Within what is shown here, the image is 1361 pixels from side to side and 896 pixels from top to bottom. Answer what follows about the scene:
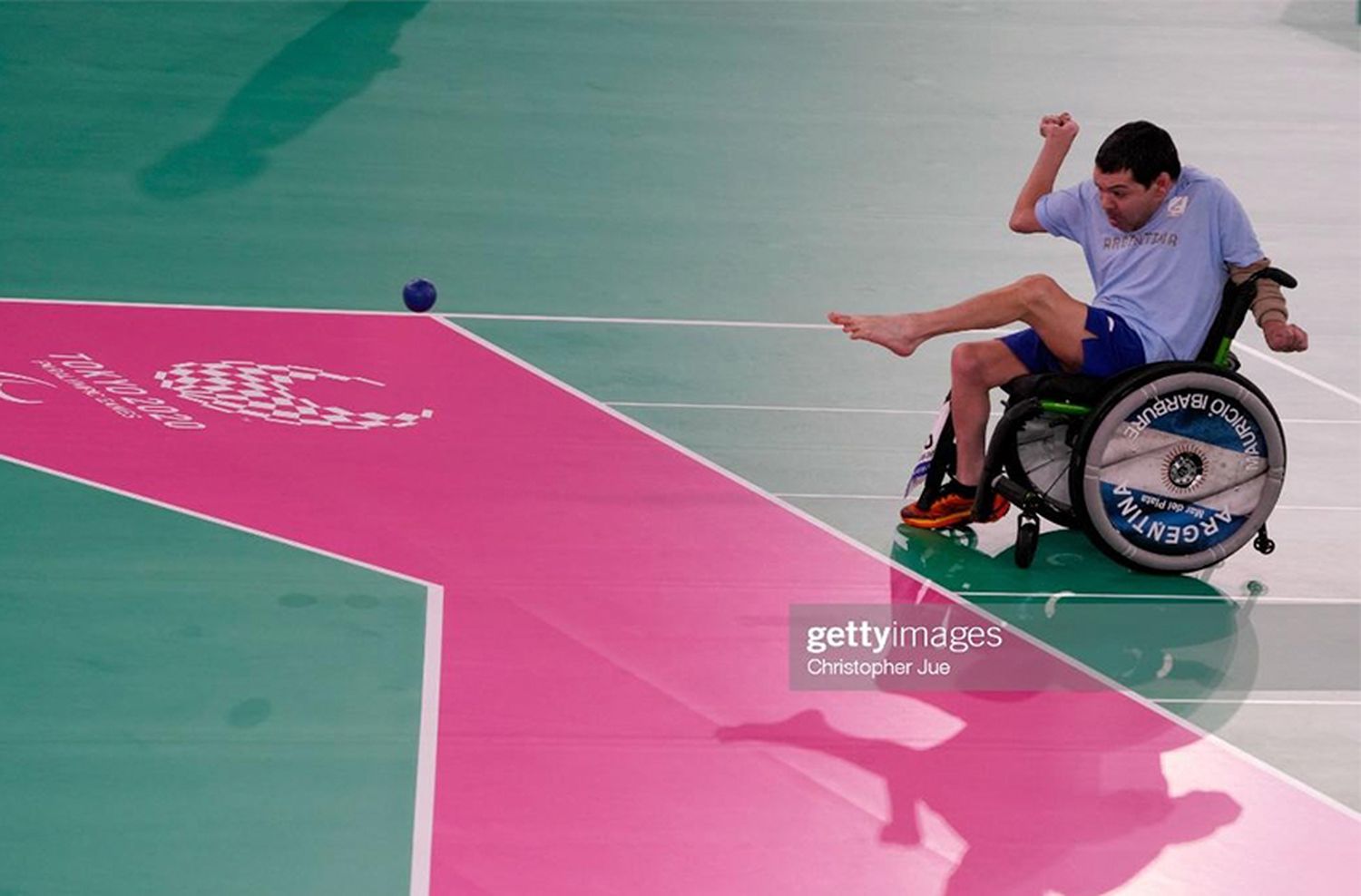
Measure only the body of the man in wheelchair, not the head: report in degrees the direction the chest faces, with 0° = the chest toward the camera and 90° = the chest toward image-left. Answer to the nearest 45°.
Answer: approximately 45°

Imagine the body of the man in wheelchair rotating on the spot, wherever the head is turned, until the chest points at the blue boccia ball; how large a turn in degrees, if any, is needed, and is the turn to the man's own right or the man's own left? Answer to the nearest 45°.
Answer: approximately 90° to the man's own right
